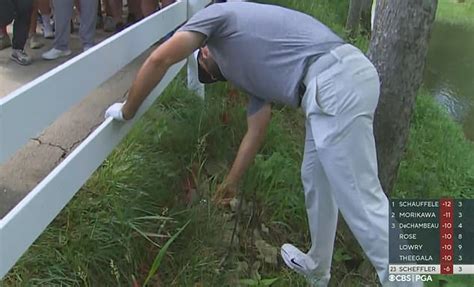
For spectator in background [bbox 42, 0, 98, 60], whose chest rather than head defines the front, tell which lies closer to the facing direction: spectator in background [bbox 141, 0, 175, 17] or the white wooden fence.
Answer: the white wooden fence

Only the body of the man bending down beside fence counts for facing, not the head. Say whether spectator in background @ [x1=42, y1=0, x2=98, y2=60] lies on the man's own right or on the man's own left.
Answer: on the man's own right

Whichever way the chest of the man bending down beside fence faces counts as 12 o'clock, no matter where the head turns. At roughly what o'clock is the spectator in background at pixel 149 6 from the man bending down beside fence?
The spectator in background is roughly at 2 o'clock from the man bending down beside fence.

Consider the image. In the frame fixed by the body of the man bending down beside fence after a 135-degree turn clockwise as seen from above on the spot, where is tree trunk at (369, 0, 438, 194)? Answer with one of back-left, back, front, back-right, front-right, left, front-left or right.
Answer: front

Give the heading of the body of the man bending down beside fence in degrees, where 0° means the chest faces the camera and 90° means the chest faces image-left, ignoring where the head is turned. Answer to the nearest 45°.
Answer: approximately 90°

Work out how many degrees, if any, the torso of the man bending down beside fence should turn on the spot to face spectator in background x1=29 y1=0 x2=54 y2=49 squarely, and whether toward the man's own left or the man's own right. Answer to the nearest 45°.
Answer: approximately 45° to the man's own right

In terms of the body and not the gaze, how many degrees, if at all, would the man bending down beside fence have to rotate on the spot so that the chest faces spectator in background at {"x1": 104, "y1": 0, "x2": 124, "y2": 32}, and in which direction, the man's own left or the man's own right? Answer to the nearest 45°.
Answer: approximately 45° to the man's own right
